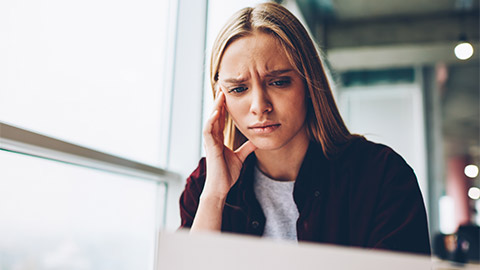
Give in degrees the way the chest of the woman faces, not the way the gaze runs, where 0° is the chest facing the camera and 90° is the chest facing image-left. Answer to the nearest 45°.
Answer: approximately 45°

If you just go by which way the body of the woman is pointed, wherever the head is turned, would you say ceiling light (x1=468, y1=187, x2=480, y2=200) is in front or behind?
behind

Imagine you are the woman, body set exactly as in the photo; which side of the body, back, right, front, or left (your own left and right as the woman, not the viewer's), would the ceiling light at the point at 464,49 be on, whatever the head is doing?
back
